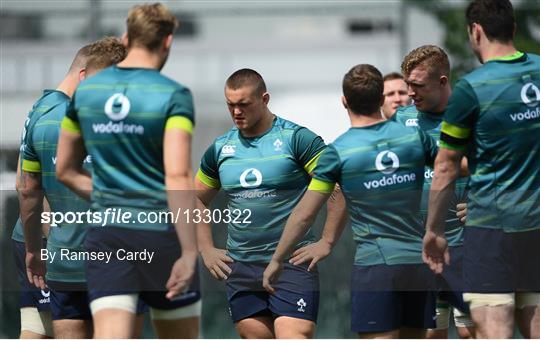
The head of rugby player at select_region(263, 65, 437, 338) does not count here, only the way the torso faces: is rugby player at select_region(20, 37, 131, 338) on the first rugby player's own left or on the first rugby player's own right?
on the first rugby player's own left

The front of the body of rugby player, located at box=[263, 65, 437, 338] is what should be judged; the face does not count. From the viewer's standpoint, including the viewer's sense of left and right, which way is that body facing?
facing away from the viewer

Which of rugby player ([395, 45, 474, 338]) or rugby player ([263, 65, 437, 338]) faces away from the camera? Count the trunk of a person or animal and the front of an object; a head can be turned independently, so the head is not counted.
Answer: rugby player ([263, 65, 437, 338])

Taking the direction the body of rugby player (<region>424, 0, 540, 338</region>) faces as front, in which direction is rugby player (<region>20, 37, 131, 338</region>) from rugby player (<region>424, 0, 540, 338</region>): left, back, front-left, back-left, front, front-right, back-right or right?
front-left

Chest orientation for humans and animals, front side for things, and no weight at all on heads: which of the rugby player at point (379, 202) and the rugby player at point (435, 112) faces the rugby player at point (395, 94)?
the rugby player at point (379, 202)

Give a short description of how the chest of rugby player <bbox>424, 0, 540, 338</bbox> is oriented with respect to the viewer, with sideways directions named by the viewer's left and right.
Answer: facing away from the viewer and to the left of the viewer

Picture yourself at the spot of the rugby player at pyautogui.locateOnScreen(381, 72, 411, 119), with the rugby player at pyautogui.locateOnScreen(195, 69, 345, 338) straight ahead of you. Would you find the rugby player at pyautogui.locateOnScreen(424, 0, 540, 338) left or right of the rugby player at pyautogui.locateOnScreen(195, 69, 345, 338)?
left

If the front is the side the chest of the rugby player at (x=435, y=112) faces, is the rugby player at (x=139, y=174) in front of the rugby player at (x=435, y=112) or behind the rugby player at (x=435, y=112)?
in front

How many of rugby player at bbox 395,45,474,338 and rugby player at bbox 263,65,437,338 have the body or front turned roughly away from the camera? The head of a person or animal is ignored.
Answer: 1

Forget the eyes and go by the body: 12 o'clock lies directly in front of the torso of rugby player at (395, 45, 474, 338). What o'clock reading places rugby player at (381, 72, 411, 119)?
rugby player at (381, 72, 411, 119) is roughly at 4 o'clock from rugby player at (395, 45, 474, 338).

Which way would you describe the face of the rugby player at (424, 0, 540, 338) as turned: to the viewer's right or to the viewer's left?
to the viewer's left
